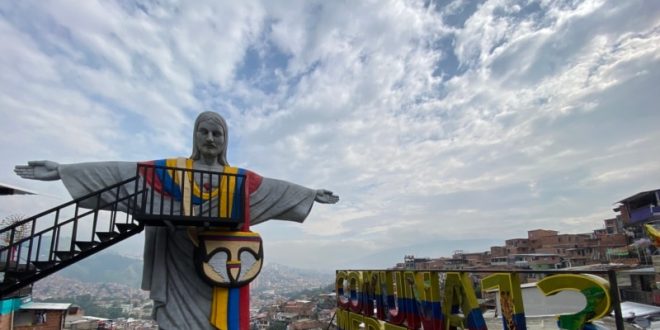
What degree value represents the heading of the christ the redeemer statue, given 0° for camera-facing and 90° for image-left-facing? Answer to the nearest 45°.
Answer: approximately 315°
